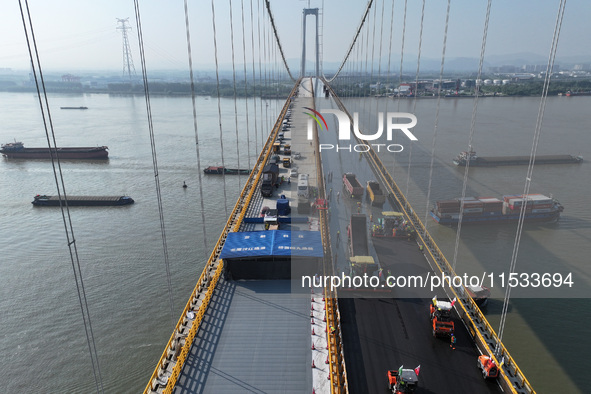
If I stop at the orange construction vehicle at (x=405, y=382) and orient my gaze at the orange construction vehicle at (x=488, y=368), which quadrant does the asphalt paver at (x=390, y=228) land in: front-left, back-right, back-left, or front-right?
front-left

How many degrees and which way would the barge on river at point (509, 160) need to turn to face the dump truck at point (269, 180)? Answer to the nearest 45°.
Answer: approximately 135° to its right

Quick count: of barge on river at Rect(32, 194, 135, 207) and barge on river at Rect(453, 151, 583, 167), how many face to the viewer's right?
2

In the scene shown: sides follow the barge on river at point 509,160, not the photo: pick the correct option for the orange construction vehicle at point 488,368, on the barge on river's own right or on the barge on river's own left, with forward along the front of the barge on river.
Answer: on the barge on river's own right

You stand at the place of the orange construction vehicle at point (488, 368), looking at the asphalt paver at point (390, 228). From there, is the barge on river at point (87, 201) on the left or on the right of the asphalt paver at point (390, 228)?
left

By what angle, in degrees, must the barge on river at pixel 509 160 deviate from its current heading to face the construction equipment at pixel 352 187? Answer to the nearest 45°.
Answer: approximately 135° to its right

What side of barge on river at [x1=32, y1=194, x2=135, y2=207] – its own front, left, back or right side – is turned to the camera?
right

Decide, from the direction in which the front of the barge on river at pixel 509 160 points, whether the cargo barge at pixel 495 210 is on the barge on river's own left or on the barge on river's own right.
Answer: on the barge on river's own right

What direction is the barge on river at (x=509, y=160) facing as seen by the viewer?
to the viewer's right

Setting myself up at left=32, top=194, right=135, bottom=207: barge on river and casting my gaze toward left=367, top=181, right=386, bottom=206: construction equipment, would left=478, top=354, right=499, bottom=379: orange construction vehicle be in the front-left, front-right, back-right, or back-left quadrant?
front-right

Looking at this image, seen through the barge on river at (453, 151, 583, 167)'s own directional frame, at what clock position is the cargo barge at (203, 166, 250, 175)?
The cargo barge is roughly at 5 o'clock from the barge on river.
